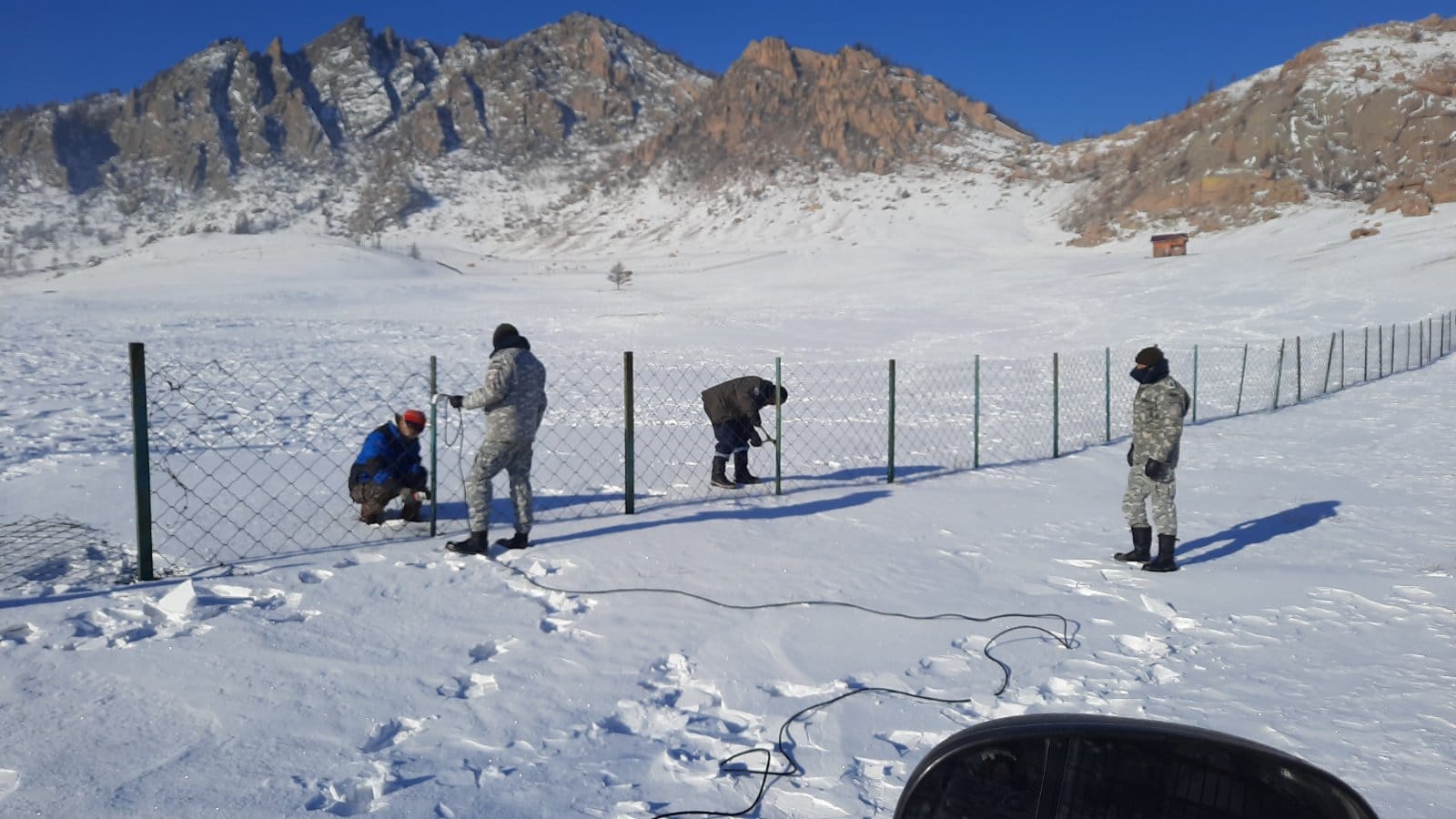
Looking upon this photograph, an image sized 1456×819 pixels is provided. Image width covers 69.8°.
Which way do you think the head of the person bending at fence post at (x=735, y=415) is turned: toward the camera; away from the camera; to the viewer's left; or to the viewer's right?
to the viewer's right

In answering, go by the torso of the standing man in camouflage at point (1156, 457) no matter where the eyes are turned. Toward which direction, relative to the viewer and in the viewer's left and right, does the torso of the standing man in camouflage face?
facing the viewer and to the left of the viewer

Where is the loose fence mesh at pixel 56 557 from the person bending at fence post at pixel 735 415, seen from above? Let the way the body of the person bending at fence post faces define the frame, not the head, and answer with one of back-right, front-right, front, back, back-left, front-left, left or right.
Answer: back-right

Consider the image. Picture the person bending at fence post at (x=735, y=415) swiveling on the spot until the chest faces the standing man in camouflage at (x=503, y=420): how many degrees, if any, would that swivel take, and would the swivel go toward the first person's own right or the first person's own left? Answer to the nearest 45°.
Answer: approximately 135° to the first person's own right

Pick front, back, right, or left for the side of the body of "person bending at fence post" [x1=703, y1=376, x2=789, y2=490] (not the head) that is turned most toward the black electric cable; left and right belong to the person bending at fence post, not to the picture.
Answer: right

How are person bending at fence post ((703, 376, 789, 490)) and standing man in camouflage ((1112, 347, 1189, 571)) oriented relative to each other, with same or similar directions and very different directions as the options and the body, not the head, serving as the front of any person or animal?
very different directions

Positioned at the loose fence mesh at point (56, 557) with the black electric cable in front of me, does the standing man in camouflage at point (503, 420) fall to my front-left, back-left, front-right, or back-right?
front-left

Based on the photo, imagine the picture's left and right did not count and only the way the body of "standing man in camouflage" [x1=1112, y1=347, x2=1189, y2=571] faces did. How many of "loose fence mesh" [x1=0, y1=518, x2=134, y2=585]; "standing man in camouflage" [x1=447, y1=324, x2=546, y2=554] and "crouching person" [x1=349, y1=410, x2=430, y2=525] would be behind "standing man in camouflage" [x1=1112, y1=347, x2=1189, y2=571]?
0

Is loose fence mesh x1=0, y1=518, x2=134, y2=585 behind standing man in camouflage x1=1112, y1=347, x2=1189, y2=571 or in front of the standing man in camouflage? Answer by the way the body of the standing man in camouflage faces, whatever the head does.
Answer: in front

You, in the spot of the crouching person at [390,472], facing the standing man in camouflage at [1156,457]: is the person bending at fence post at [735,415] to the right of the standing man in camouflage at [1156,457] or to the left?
left

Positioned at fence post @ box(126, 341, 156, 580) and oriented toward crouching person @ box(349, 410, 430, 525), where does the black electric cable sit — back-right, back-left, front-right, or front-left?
front-right

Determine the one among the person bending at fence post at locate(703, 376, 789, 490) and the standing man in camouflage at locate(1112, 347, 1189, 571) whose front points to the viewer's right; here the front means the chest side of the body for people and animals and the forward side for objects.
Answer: the person bending at fence post

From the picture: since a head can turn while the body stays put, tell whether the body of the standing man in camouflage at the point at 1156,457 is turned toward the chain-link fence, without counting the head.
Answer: no

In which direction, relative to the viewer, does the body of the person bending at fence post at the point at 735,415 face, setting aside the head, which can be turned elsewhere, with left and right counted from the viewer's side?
facing to the right of the viewer

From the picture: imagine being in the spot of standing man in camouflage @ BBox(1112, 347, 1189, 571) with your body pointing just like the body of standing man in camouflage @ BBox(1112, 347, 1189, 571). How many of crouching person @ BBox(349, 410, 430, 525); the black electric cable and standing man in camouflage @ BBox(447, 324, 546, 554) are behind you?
0

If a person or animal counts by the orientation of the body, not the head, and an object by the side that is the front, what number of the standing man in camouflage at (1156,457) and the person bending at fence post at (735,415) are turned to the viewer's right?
1
